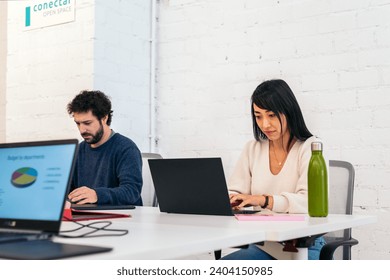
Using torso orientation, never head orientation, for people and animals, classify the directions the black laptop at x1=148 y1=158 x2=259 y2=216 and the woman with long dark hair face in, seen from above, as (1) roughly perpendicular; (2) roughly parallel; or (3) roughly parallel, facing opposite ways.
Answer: roughly parallel, facing opposite ways

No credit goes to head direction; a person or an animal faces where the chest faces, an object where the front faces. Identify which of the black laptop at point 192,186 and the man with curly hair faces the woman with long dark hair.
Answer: the black laptop

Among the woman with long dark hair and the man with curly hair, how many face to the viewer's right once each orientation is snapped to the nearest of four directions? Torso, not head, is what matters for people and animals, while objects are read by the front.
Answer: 0

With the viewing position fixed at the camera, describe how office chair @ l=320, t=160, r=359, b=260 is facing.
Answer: facing the viewer and to the left of the viewer

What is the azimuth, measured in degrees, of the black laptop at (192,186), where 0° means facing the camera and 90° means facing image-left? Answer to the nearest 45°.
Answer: approximately 225°

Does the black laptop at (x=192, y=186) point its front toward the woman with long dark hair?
yes

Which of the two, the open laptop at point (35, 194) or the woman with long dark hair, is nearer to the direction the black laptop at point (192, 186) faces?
the woman with long dark hair

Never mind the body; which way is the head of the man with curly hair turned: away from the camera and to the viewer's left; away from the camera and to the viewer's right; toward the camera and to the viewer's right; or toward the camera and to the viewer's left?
toward the camera and to the viewer's left

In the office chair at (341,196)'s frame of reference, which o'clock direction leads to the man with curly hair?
The man with curly hair is roughly at 2 o'clock from the office chair.

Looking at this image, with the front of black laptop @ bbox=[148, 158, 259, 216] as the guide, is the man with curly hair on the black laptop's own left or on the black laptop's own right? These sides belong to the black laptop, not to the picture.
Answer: on the black laptop's own left

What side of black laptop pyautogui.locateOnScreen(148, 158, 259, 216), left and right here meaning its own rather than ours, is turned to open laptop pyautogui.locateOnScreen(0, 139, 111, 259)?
back

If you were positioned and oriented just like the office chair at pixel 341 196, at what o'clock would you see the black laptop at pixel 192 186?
The black laptop is roughly at 12 o'clock from the office chair.

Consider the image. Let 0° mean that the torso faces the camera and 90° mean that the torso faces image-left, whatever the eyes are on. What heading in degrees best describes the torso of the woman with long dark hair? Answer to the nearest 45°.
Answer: approximately 45°

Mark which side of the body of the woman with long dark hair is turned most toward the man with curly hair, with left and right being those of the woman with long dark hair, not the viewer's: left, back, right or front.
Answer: right
